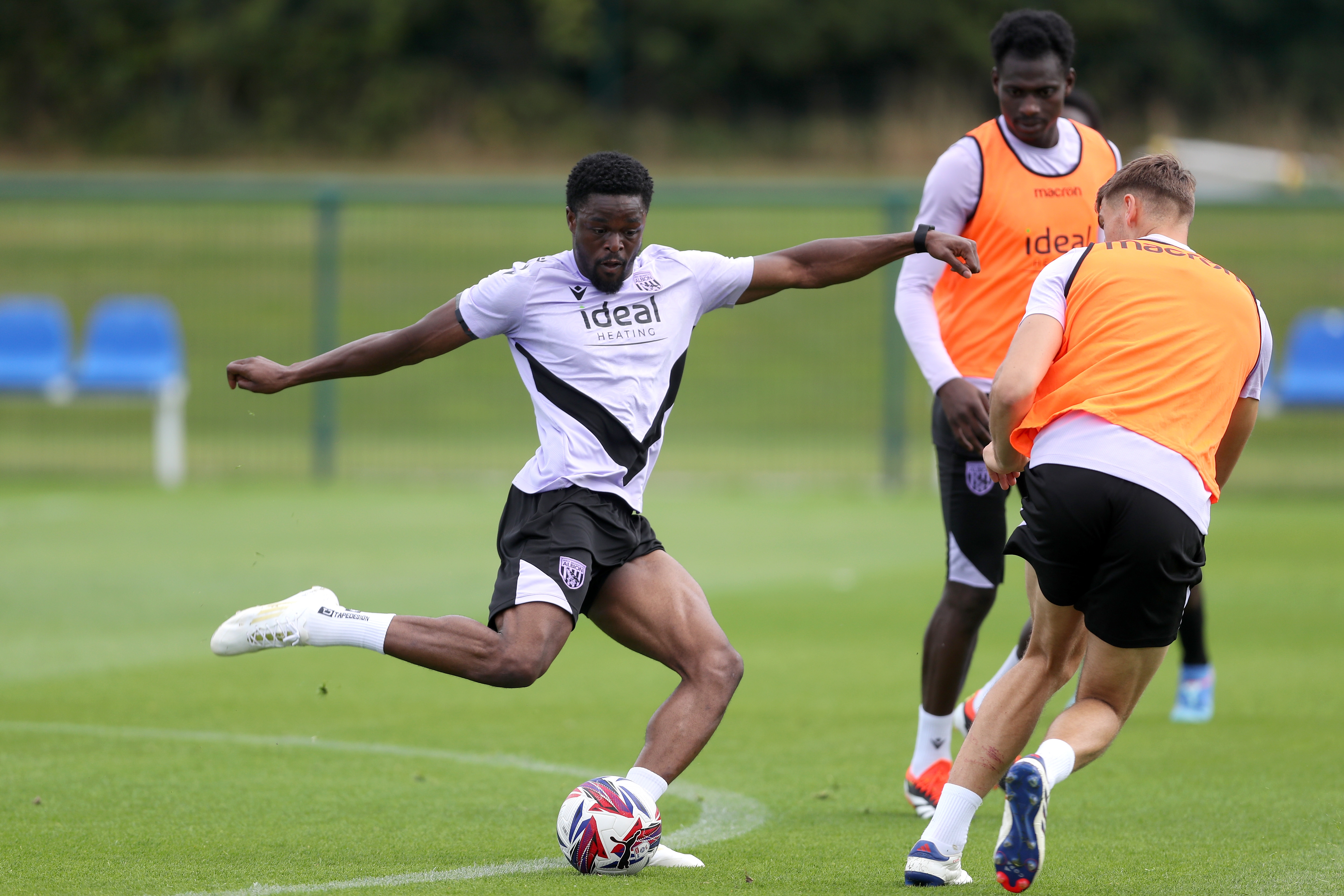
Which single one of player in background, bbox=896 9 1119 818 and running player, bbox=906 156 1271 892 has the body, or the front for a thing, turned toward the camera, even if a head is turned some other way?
the player in background

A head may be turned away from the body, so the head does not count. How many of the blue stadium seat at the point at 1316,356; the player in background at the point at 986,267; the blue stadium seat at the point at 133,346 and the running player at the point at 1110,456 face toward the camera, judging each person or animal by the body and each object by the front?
3

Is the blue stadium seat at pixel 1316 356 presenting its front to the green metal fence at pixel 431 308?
no

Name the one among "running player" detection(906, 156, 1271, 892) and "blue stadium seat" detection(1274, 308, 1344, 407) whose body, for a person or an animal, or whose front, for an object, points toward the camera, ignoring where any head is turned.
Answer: the blue stadium seat

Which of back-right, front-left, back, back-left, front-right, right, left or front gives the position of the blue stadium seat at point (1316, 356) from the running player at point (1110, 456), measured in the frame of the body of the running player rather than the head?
front-right

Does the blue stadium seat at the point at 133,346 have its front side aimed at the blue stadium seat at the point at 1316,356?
no

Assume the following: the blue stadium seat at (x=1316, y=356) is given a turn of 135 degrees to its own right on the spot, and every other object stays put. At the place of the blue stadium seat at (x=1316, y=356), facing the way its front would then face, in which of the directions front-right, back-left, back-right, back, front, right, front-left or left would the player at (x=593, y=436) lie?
back-left

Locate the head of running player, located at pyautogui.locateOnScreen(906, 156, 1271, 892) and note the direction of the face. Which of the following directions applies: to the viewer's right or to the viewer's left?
to the viewer's left

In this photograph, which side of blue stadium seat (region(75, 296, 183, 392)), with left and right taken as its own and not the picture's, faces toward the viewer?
front

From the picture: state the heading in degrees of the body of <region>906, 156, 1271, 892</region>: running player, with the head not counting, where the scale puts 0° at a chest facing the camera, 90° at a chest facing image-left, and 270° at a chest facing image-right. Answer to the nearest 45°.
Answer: approximately 135°

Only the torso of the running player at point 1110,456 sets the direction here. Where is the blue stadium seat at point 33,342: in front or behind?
in front

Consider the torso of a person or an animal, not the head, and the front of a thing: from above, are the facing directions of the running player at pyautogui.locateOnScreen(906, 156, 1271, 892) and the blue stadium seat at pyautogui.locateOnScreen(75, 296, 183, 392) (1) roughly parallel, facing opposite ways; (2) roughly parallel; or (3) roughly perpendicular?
roughly parallel, facing opposite ways

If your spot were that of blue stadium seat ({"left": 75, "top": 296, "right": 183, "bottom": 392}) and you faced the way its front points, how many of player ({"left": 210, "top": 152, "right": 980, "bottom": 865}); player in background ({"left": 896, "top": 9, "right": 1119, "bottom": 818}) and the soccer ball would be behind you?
0

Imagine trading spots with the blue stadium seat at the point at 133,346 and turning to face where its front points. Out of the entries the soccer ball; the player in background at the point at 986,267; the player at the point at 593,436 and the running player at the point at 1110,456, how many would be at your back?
0

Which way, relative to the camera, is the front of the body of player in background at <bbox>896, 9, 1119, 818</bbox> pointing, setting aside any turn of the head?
toward the camera

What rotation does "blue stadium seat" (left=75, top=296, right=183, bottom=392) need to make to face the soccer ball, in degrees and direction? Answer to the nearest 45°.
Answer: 0° — it already faces it
